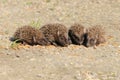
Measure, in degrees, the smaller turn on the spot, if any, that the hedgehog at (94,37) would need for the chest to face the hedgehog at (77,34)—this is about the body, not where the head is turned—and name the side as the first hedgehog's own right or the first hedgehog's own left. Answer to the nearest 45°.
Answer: approximately 45° to the first hedgehog's own right

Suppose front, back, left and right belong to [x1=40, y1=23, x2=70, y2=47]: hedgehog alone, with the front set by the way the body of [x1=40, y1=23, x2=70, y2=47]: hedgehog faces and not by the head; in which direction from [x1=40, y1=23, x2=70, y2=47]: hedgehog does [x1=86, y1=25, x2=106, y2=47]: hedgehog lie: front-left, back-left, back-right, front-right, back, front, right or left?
front-left

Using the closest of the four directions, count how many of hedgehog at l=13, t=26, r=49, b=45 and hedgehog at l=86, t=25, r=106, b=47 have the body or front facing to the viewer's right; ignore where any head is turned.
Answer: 1

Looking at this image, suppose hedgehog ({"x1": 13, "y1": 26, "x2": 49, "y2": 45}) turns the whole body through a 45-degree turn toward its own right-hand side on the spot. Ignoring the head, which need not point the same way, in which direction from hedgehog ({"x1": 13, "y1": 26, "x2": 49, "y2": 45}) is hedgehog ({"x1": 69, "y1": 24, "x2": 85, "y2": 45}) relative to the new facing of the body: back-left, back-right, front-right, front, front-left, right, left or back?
front-left

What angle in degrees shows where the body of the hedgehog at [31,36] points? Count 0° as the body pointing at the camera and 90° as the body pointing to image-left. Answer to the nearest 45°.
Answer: approximately 270°

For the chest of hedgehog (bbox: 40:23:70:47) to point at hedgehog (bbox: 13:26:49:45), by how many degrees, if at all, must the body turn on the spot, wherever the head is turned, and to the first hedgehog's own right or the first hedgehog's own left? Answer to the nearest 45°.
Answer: approximately 135° to the first hedgehog's own right

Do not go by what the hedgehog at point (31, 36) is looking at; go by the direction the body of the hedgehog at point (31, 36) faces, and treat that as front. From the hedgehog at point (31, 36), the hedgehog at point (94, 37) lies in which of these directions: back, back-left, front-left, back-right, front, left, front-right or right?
front

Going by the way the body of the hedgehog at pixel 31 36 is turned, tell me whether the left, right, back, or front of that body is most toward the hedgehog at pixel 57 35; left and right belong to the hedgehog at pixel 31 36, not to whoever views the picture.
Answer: front

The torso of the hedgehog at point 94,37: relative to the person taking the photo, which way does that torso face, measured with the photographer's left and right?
facing the viewer and to the left of the viewer
